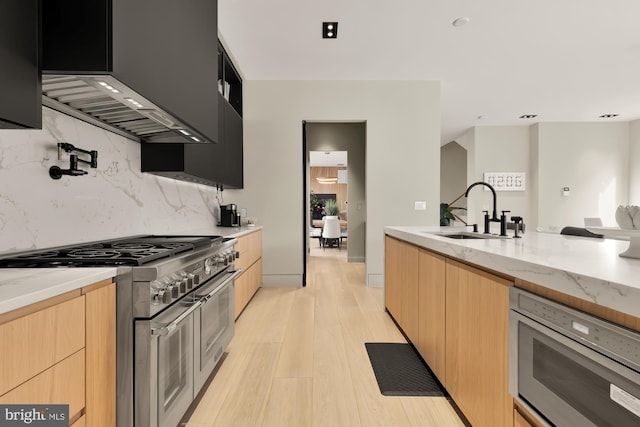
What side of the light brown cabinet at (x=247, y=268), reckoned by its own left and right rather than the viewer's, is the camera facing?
right

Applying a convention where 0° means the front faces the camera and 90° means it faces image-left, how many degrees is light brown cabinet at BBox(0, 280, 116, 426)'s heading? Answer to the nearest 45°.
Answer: approximately 315°

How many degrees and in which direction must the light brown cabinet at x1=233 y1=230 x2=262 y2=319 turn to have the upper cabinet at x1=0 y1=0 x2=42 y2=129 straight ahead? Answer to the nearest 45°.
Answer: approximately 90° to its right

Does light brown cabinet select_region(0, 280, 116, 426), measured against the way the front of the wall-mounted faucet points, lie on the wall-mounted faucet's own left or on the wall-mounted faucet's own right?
on the wall-mounted faucet's own right

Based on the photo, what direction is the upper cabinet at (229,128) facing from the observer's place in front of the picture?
facing to the right of the viewer

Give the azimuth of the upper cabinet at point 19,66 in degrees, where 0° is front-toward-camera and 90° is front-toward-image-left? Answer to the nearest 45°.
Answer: approximately 315°

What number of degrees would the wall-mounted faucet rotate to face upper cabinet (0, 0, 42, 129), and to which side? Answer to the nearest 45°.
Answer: approximately 45° to its right

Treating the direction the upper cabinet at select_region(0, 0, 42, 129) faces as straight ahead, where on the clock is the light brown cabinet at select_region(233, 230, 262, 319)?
The light brown cabinet is roughly at 9 o'clock from the upper cabinet.

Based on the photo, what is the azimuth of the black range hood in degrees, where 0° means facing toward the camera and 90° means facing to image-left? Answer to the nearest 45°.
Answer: approximately 315°

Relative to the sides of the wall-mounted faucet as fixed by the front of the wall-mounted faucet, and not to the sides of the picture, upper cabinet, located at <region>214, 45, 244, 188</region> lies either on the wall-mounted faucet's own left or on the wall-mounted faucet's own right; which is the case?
on the wall-mounted faucet's own left
